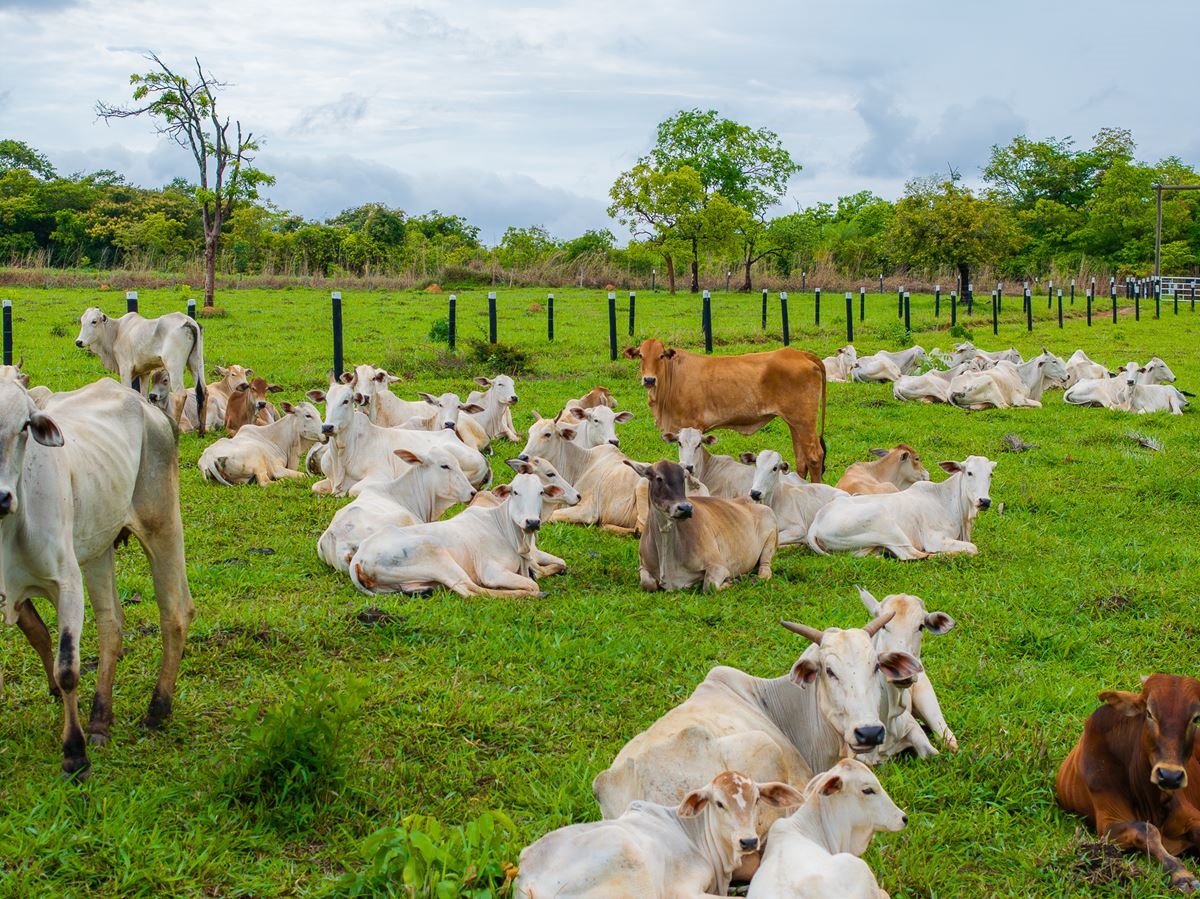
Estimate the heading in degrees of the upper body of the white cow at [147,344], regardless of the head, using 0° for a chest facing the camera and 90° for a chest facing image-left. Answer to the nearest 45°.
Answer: approximately 135°

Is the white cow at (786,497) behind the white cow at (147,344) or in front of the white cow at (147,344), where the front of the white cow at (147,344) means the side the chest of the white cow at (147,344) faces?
behind

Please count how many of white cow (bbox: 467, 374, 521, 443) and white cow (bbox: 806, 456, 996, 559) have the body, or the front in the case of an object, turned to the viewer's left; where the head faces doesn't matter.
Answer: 0

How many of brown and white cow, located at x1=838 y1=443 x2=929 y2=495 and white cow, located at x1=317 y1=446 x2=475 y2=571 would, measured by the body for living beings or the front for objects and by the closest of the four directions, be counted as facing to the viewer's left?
0

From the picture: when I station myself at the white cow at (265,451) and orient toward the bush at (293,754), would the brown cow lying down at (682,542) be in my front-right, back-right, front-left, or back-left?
front-left

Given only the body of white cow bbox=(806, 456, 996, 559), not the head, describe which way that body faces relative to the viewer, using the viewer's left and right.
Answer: facing to the right of the viewer

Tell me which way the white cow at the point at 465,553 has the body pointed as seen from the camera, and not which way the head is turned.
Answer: to the viewer's right

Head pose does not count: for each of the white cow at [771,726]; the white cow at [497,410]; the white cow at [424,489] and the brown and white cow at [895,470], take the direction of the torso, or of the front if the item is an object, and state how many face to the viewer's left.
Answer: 0

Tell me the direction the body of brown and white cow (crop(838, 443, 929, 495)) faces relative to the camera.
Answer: to the viewer's right

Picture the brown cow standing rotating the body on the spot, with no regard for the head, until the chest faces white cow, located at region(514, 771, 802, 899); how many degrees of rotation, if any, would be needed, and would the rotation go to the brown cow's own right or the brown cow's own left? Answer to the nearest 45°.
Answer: approximately 90° to the brown cow's own left

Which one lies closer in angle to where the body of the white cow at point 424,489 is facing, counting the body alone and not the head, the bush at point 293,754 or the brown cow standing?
the brown cow standing

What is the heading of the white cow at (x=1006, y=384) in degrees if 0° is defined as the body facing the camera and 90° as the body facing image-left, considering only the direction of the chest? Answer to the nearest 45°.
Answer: approximately 270°

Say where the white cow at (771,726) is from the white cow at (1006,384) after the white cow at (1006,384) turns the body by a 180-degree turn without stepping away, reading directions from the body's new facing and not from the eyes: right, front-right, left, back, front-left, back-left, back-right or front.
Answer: left

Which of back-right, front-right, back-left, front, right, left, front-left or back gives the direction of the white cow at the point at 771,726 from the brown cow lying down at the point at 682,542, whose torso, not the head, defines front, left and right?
front-left

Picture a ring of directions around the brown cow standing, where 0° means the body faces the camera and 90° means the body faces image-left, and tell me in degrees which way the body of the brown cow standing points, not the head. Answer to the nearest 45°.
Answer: approximately 90°
